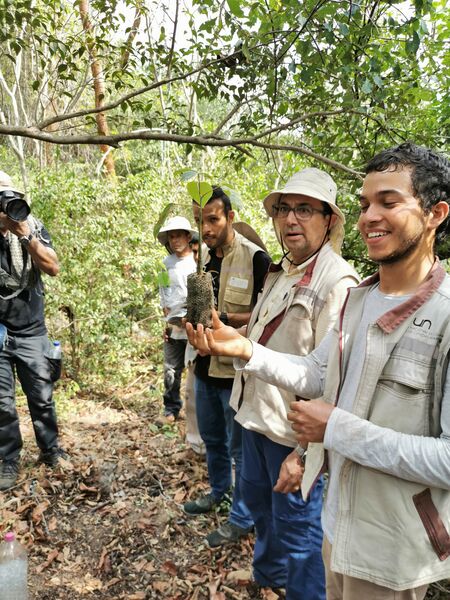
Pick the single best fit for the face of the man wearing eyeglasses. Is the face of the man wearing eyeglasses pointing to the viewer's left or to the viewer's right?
to the viewer's left

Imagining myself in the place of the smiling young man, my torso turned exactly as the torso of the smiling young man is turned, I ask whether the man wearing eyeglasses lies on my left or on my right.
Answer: on my right

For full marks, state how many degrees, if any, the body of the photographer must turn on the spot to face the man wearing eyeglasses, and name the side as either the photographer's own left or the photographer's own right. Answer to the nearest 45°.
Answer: approximately 45° to the photographer's own left

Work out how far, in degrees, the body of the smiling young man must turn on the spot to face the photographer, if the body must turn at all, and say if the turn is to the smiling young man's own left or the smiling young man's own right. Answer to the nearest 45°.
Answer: approximately 90° to the smiling young man's own right

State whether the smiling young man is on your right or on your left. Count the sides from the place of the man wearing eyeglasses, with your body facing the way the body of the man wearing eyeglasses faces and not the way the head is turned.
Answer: on your left

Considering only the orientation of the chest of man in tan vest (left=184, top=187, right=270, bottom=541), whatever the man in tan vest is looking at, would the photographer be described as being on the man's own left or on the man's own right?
on the man's own right

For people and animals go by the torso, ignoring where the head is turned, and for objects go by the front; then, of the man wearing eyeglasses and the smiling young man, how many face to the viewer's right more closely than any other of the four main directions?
0

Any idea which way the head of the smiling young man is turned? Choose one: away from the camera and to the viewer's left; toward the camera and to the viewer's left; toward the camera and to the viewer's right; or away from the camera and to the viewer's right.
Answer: toward the camera and to the viewer's left
